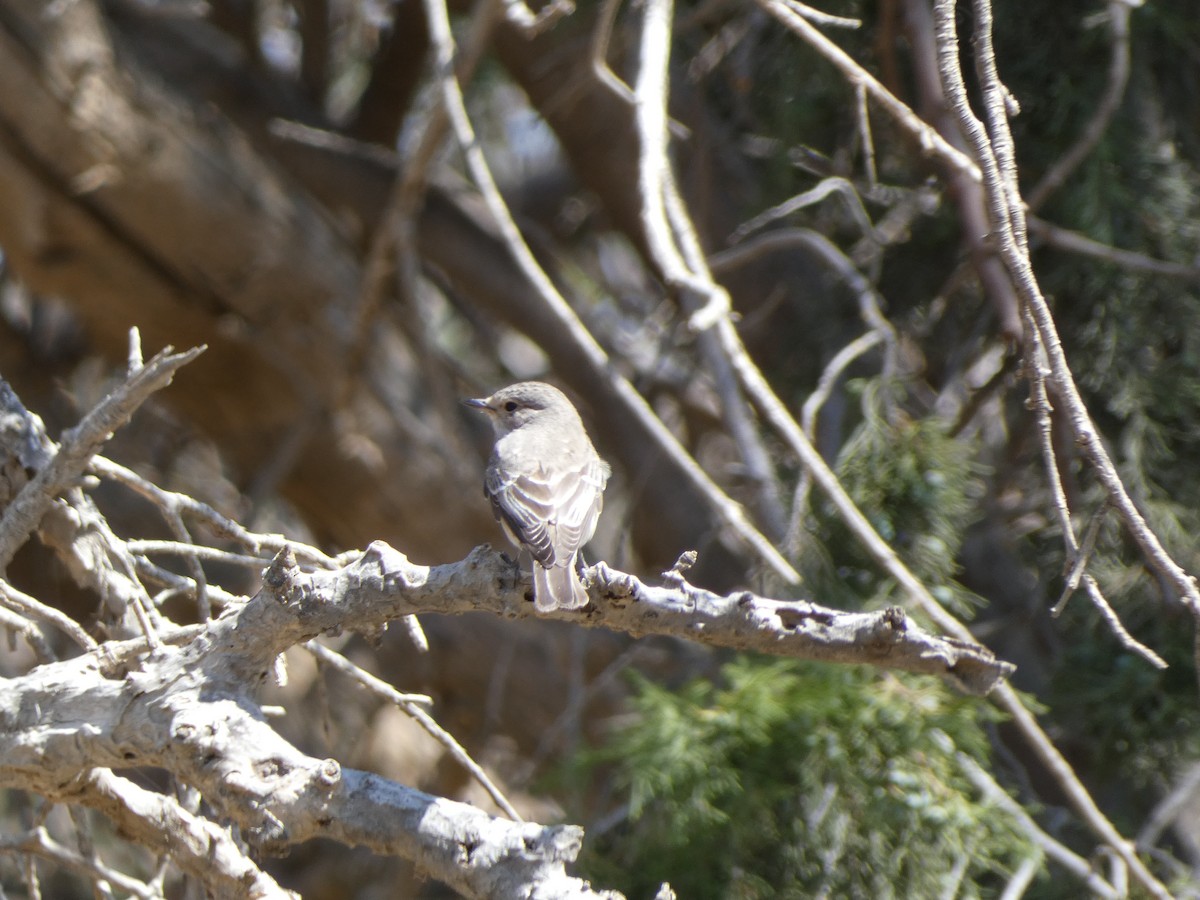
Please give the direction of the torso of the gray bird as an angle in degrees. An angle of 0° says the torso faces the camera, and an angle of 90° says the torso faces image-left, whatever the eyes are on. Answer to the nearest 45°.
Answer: approximately 180°

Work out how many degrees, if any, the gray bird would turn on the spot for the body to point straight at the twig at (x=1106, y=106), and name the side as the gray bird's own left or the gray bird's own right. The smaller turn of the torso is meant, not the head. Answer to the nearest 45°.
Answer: approximately 90° to the gray bird's own right

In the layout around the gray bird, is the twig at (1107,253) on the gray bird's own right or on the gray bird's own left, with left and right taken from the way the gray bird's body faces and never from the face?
on the gray bird's own right
